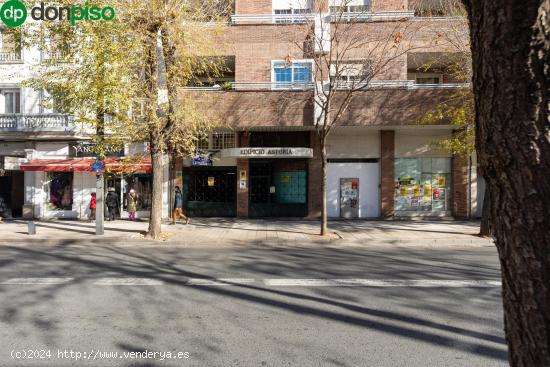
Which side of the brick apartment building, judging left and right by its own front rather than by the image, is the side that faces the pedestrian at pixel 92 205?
right

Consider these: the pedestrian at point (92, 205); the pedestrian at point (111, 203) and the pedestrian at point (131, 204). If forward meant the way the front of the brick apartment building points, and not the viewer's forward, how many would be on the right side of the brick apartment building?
3

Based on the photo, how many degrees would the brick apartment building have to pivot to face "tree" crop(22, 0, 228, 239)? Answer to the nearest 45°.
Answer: approximately 45° to its right

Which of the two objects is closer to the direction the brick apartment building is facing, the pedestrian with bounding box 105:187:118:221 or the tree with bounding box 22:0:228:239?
the tree

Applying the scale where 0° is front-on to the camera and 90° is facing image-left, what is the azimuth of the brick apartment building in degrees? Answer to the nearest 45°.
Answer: approximately 0°

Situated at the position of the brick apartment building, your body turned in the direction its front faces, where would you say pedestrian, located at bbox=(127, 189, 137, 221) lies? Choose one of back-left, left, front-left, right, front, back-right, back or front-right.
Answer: right

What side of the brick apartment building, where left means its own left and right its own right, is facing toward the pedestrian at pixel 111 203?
right

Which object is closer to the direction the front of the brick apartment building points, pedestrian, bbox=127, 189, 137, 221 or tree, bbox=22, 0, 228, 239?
the tree
